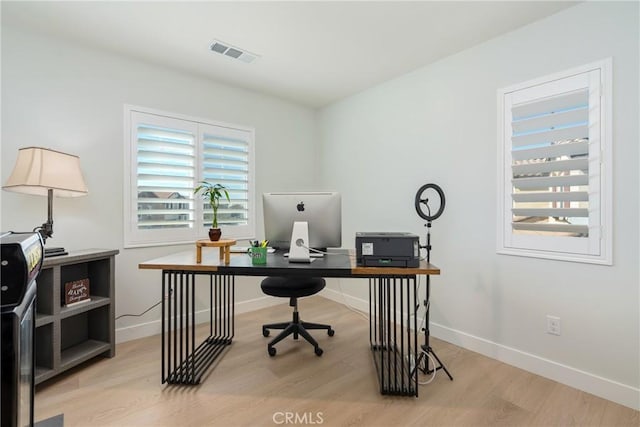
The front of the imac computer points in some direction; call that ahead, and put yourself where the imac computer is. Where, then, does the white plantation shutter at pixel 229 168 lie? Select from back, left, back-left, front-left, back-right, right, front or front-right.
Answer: front-left

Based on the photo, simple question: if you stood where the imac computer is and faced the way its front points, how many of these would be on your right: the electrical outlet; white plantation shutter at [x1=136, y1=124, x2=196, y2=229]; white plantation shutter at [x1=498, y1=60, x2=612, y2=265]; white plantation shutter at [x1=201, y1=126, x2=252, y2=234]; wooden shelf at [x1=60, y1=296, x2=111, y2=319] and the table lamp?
2

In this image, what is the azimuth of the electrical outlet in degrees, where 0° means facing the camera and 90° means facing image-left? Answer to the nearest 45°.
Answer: approximately 45°

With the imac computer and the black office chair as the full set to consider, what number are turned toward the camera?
1

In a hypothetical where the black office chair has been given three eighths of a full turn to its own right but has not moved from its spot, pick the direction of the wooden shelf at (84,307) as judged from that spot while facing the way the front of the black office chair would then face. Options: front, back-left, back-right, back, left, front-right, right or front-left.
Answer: front-left

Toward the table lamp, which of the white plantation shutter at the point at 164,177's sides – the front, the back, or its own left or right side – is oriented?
right

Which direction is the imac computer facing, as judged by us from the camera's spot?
facing away from the viewer

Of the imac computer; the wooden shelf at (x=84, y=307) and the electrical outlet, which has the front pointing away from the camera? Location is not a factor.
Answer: the imac computer

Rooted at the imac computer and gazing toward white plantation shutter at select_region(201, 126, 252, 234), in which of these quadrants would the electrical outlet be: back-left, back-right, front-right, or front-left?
back-right

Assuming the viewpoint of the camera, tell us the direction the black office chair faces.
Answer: facing the viewer

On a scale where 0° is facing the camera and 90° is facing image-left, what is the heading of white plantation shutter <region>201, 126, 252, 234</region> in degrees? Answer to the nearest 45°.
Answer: approximately 315°

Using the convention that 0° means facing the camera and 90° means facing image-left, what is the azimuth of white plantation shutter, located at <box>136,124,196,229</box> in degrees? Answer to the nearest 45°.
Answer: approximately 315°

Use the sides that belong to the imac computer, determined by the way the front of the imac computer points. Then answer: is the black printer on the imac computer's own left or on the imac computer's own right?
on the imac computer's own right
